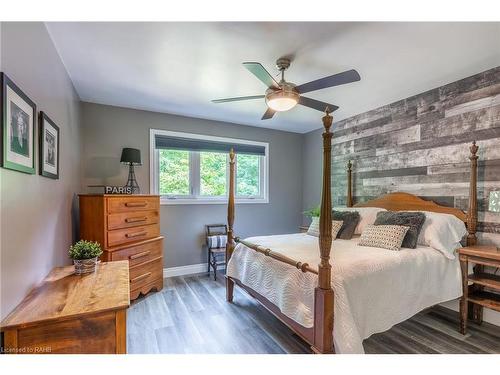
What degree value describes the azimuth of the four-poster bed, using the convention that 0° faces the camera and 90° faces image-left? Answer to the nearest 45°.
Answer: approximately 45°

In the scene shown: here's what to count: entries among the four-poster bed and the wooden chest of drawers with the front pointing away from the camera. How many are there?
0

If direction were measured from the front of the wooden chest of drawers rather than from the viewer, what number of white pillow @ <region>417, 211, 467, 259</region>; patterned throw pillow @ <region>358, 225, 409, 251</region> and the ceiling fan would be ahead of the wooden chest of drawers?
3

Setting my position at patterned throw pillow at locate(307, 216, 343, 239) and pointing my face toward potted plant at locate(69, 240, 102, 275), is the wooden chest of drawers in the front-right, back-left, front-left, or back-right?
front-right

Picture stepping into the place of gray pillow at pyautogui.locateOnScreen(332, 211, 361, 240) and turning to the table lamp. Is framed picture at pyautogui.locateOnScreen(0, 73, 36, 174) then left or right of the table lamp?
left

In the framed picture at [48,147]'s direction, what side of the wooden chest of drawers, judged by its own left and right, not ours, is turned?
right

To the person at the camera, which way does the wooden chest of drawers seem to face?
facing the viewer and to the right of the viewer

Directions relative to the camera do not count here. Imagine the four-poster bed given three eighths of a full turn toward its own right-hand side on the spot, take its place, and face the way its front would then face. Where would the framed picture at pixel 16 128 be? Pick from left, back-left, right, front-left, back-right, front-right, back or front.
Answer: back-left

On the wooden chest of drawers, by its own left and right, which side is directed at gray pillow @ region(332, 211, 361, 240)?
front

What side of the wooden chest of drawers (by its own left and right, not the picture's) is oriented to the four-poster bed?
front

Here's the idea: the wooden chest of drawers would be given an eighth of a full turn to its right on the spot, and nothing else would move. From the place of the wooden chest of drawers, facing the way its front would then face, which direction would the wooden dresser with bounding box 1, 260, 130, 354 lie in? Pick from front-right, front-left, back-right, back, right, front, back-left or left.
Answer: front

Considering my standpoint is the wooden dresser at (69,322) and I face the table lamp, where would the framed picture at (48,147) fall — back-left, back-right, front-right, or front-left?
front-left
